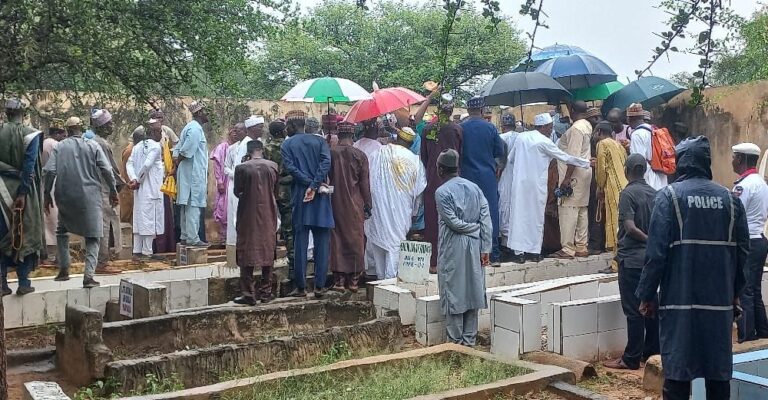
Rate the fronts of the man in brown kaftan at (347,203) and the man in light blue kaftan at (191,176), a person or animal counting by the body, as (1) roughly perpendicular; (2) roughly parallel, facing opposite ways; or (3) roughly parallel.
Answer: roughly perpendicular

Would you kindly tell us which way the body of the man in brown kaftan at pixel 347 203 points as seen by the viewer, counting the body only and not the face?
away from the camera

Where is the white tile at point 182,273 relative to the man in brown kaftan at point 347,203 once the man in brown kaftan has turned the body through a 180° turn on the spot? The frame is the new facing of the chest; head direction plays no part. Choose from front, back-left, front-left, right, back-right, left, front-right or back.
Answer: right

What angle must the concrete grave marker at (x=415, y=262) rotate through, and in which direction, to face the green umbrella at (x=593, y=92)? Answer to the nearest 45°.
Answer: approximately 135° to its left

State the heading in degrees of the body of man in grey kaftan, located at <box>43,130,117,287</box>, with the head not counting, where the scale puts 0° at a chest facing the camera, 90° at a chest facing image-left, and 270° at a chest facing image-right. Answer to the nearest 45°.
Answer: approximately 180°

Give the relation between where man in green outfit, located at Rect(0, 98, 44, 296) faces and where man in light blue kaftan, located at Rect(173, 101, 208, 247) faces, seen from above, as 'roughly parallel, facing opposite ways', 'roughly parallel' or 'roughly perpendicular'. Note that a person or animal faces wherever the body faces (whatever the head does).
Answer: roughly perpendicular

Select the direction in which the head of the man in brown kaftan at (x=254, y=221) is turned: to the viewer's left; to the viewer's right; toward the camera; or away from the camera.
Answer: away from the camera

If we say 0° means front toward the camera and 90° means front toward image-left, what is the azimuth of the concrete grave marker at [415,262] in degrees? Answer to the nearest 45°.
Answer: approximately 0°

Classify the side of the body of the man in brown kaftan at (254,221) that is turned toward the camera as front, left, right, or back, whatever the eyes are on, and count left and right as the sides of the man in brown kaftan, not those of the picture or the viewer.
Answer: back

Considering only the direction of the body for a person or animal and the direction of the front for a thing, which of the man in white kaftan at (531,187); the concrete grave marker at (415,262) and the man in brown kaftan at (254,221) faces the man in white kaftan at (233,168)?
the man in brown kaftan
